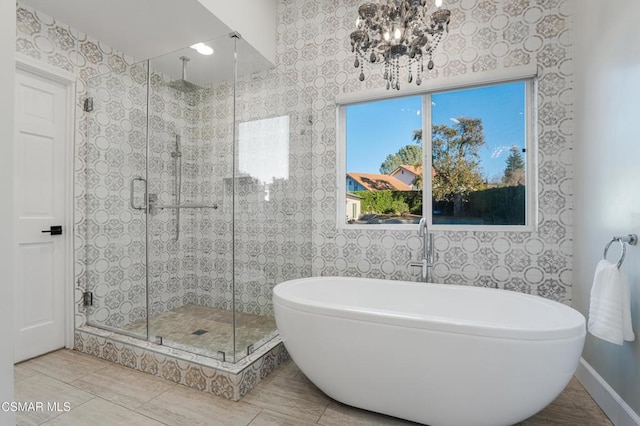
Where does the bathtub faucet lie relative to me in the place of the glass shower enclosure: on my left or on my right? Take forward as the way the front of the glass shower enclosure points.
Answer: on my left

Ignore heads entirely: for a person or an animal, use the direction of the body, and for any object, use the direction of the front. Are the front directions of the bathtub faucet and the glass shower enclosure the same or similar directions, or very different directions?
same or similar directions

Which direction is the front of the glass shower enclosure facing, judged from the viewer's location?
facing the viewer and to the left of the viewer

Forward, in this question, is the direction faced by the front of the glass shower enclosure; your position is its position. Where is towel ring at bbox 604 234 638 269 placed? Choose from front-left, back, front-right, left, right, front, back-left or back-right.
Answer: left

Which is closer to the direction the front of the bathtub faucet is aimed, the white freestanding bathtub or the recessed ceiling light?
the white freestanding bathtub

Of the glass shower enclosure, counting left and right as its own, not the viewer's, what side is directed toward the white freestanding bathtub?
left

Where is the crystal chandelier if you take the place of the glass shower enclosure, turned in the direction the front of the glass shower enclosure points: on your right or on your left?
on your left

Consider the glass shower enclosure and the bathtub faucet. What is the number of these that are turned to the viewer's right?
0

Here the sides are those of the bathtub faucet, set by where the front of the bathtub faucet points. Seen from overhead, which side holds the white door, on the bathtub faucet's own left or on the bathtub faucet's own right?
on the bathtub faucet's own right

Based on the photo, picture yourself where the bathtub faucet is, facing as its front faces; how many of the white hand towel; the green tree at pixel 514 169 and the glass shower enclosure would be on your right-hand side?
1

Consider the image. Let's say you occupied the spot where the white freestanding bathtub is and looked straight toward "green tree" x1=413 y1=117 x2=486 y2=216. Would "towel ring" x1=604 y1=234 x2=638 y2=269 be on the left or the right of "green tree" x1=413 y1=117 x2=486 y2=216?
right

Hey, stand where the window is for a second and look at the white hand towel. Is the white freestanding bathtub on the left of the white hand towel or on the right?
right

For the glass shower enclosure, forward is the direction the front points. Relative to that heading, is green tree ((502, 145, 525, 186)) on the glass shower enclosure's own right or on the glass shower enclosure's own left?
on the glass shower enclosure's own left

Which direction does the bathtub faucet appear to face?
toward the camera
